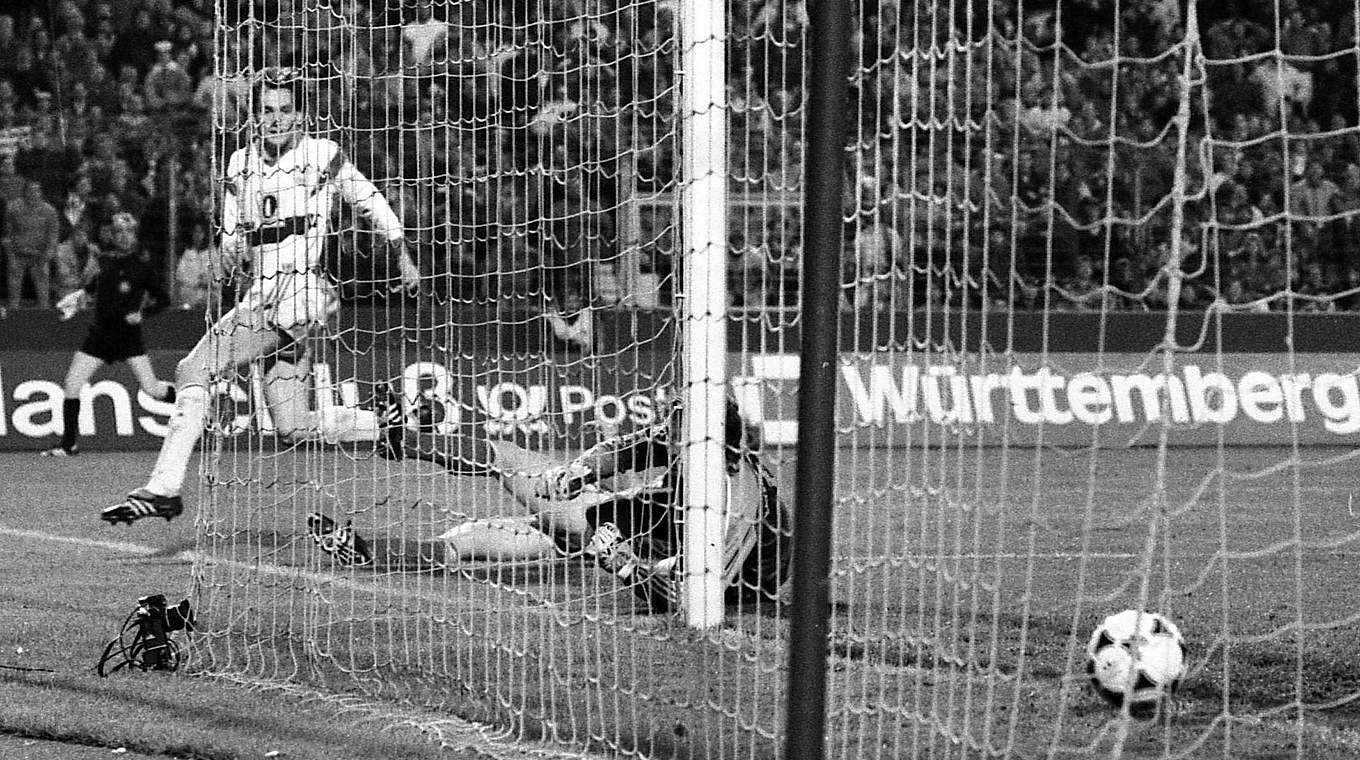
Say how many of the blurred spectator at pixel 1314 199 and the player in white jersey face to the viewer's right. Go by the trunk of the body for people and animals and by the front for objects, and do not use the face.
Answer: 0

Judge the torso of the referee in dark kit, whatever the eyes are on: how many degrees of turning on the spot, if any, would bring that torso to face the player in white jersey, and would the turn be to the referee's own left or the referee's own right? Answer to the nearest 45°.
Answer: approximately 45° to the referee's own left

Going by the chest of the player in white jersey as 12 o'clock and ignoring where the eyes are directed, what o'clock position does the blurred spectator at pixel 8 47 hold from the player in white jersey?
The blurred spectator is roughly at 4 o'clock from the player in white jersey.

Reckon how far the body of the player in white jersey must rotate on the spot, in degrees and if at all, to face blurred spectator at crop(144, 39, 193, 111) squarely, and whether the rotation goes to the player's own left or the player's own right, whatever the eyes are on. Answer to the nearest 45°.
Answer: approximately 135° to the player's own right

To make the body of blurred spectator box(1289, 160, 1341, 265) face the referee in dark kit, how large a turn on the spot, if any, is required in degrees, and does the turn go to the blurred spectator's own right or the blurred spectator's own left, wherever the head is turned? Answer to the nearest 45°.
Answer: approximately 45° to the blurred spectator's own right

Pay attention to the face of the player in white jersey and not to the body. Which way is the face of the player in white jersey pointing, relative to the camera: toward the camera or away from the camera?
toward the camera

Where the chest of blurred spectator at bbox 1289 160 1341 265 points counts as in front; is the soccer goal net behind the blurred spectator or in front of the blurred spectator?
in front

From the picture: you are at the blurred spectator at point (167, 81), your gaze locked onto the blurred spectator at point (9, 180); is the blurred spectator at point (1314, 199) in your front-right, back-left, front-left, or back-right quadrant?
back-left

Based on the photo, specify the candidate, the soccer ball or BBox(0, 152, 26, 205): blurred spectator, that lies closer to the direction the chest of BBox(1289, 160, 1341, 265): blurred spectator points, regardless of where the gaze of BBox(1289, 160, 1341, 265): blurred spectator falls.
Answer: the soccer ball

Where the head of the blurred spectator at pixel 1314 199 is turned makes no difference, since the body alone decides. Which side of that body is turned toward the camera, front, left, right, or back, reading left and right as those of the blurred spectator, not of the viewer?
front
